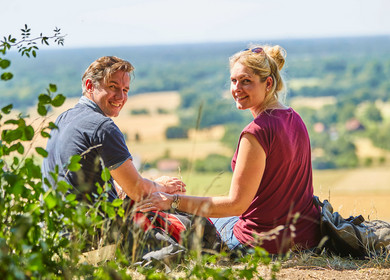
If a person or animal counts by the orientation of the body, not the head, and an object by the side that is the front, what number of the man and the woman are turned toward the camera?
0

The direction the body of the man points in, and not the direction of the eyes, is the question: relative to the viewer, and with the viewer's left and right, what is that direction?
facing away from the viewer and to the right of the viewer

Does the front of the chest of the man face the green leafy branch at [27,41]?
no

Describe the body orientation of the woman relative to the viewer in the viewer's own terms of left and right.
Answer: facing away from the viewer and to the left of the viewer

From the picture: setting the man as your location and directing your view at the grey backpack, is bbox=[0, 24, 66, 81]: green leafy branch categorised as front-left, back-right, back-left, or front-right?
back-right

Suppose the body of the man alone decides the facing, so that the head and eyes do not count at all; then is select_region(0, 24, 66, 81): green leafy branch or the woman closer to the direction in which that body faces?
the woman

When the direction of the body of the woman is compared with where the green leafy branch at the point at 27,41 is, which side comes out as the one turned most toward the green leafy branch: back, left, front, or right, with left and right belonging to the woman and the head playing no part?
left

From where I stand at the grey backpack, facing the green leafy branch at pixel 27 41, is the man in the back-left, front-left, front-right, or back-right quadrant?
front-right
